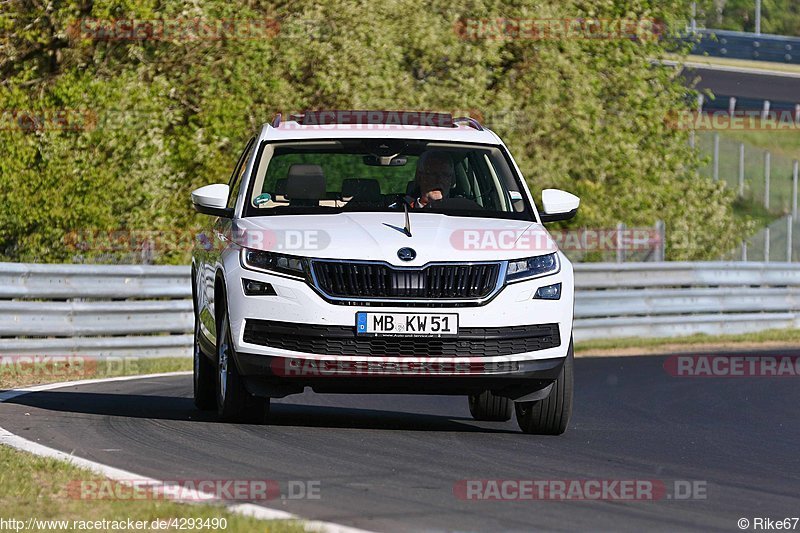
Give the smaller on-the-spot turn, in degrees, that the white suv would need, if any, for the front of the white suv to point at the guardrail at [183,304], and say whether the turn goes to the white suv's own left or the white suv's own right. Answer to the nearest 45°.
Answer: approximately 180°

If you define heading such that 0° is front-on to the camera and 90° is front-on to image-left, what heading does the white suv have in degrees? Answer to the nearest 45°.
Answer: approximately 0°
